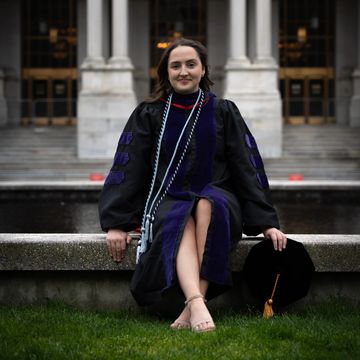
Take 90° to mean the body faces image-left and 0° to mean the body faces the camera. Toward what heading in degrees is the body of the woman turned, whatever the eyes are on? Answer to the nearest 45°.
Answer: approximately 0°
